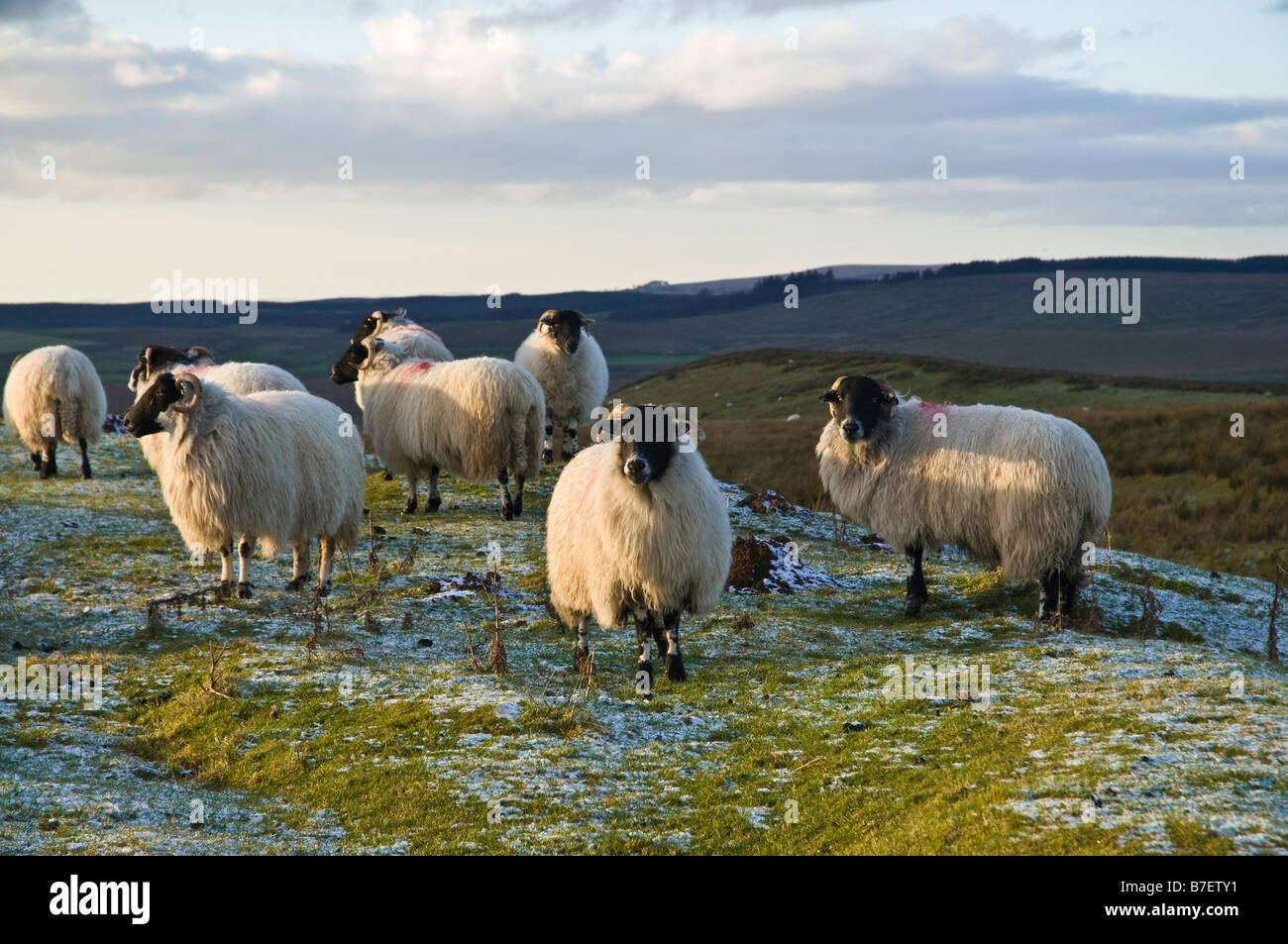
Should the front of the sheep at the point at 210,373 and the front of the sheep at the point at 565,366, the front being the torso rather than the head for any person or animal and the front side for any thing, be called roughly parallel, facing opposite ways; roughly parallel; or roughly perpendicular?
roughly perpendicular

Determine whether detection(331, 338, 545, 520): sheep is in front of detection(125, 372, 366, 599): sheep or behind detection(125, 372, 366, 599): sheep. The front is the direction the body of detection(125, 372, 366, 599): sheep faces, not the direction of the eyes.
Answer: behind

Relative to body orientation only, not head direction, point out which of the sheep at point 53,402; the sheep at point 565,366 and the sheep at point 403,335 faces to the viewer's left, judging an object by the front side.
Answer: the sheep at point 403,335

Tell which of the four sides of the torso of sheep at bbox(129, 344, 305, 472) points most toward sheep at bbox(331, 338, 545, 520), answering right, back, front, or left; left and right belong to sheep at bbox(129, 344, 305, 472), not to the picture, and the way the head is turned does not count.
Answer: back

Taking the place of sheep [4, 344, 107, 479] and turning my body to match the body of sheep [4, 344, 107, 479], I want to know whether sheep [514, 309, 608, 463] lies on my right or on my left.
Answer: on my right

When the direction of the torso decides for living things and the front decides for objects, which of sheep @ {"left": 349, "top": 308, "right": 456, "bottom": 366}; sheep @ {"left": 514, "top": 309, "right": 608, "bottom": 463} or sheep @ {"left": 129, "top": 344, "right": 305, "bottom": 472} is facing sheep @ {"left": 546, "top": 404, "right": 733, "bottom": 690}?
sheep @ {"left": 514, "top": 309, "right": 608, "bottom": 463}

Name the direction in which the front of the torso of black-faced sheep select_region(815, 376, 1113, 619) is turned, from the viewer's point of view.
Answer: to the viewer's left

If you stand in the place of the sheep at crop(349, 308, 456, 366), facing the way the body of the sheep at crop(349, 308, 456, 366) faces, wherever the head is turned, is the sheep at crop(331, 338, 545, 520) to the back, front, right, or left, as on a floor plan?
left

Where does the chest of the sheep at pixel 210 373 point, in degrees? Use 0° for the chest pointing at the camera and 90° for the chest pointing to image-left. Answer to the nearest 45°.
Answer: approximately 90°

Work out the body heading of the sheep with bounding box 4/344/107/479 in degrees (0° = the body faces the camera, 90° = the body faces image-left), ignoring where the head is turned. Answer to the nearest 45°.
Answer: approximately 180°

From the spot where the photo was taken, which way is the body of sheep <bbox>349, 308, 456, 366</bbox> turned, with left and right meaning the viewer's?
facing to the left of the viewer
